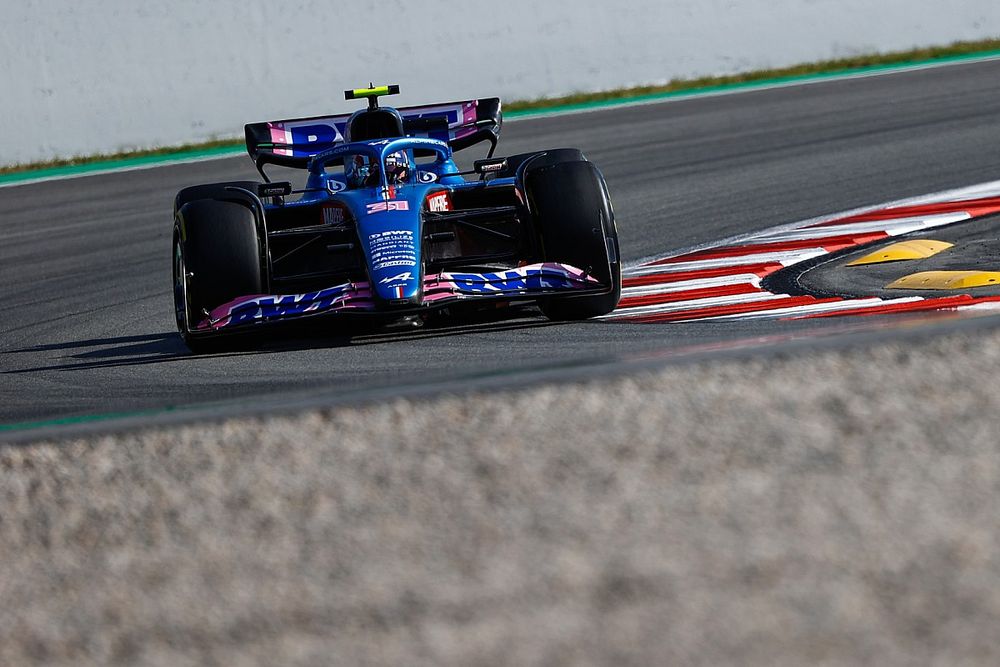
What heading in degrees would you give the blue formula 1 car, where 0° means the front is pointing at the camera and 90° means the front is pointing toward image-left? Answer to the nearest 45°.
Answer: approximately 0°
